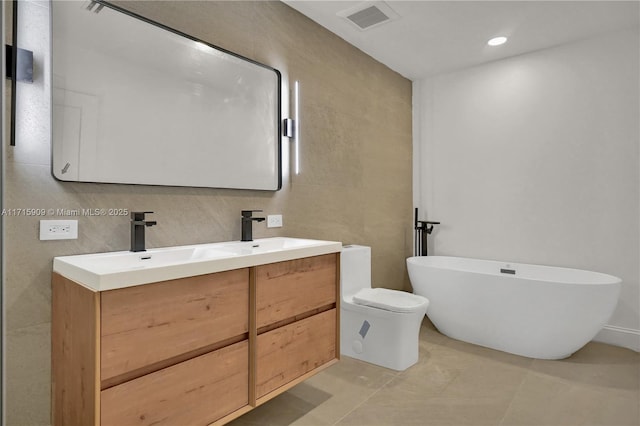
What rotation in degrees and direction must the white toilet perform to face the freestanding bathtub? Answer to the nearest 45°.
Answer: approximately 45° to its left

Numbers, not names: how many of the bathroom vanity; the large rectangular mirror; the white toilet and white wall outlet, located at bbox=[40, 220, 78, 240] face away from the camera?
0

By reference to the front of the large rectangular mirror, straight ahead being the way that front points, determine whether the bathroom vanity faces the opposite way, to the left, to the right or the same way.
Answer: the same way

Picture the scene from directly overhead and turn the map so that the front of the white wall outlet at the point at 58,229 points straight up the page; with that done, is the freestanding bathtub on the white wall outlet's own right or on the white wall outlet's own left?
on the white wall outlet's own left

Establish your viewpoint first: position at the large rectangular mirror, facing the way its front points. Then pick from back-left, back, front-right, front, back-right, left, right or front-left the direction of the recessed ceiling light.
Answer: front-left

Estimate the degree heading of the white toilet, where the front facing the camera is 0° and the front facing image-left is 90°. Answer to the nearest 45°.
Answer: approximately 315°

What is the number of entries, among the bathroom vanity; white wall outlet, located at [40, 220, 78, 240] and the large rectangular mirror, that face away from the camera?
0

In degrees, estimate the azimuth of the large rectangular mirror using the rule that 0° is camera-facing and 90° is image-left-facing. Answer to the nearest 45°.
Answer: approximately 315°

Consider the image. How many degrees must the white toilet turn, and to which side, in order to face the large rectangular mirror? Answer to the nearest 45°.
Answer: approximately 90° to its right

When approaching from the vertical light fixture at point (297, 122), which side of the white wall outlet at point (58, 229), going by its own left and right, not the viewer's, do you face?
left
